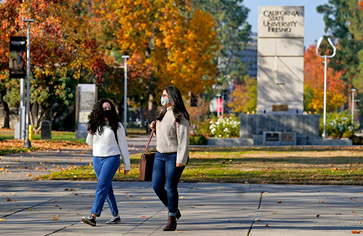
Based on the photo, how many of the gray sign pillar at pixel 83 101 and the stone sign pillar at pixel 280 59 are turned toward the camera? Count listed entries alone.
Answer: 2

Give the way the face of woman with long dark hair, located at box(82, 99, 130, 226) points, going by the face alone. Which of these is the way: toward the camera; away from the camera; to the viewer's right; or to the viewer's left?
toward the camera

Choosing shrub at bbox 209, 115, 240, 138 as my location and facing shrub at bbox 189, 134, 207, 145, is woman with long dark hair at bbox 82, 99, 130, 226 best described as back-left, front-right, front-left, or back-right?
front-left

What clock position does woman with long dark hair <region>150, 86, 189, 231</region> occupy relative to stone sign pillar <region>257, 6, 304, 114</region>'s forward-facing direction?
The woman with long dark hair is roughly at 12 o'clock from the stone sign pillar.

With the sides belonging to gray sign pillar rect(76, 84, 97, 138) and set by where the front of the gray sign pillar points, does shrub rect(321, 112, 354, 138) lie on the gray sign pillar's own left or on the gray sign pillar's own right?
on the gray sign pillar's own left

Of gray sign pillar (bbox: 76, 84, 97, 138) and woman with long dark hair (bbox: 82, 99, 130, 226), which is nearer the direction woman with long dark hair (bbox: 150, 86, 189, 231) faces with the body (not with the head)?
the woman with long dark hair

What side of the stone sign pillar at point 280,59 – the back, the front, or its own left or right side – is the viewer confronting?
front

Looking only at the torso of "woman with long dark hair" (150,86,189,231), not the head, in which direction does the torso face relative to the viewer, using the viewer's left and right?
facing the viewer and to the left of the viewer

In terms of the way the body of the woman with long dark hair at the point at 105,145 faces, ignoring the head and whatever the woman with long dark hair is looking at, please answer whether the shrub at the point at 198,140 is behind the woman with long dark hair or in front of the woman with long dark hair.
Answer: behind

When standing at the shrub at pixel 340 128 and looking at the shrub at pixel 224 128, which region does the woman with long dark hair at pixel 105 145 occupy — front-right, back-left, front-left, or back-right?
front-left

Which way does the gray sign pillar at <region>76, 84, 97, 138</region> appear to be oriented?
toward the camera
